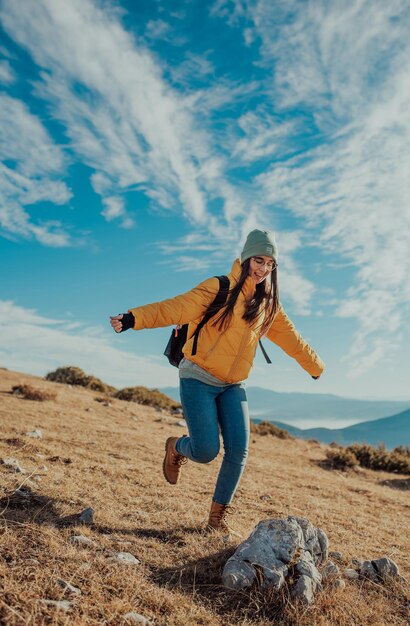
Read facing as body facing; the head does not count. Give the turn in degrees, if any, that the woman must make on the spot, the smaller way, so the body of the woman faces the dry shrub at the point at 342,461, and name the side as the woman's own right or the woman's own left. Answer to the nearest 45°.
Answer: approximately 90° to the woman's own left

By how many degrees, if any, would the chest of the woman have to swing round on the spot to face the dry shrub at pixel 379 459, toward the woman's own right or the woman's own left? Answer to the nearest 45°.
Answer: approximately 90° to the woman's own left

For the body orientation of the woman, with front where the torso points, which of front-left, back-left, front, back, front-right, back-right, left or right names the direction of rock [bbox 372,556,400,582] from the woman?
front-left

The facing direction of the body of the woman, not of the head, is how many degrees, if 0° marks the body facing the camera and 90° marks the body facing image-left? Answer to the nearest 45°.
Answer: approximately 315°

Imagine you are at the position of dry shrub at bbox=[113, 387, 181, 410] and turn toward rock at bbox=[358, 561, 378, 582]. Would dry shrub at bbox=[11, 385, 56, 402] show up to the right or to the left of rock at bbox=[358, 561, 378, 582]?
right
